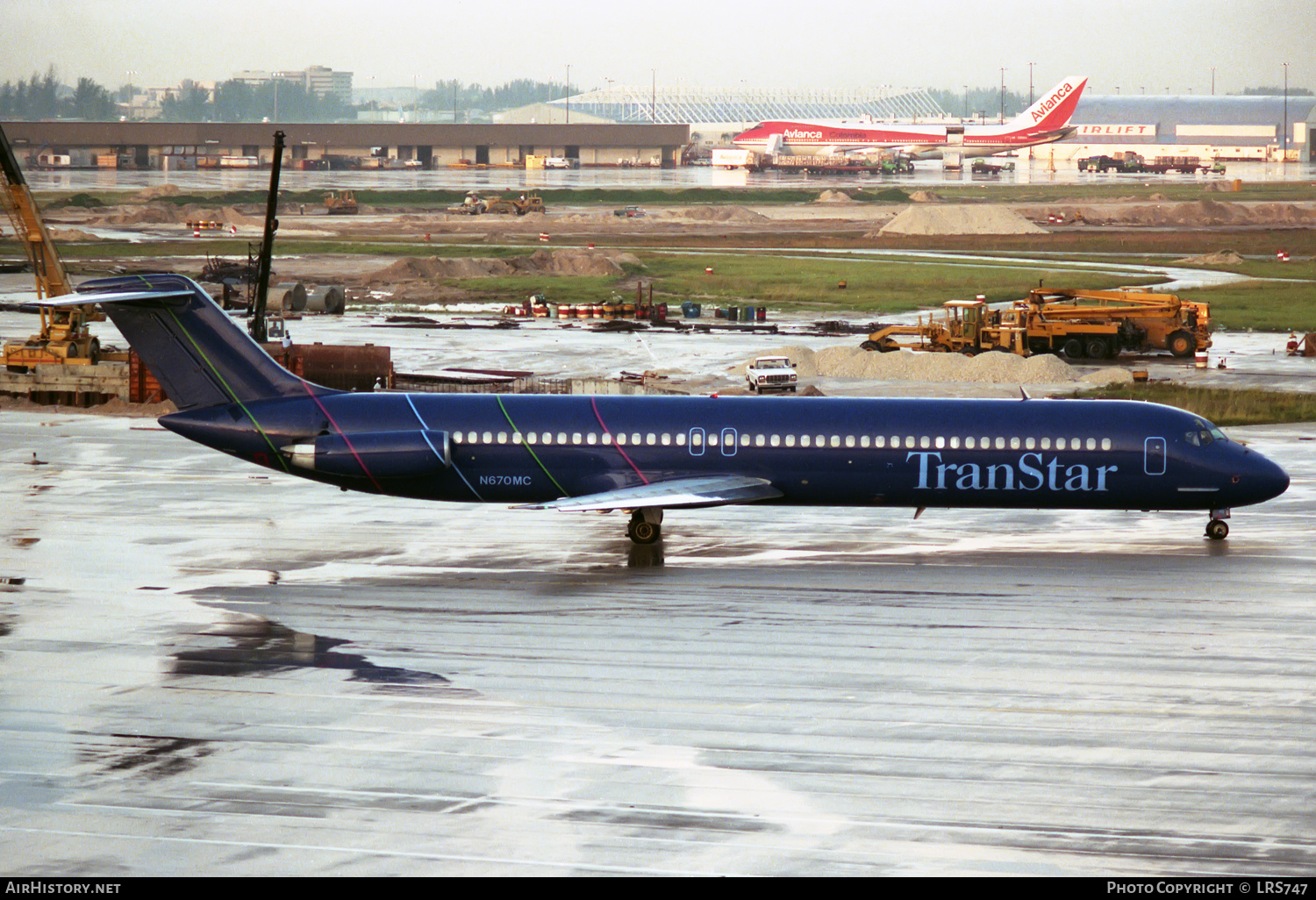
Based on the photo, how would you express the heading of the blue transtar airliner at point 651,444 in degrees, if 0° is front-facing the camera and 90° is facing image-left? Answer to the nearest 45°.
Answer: approximately 270°
